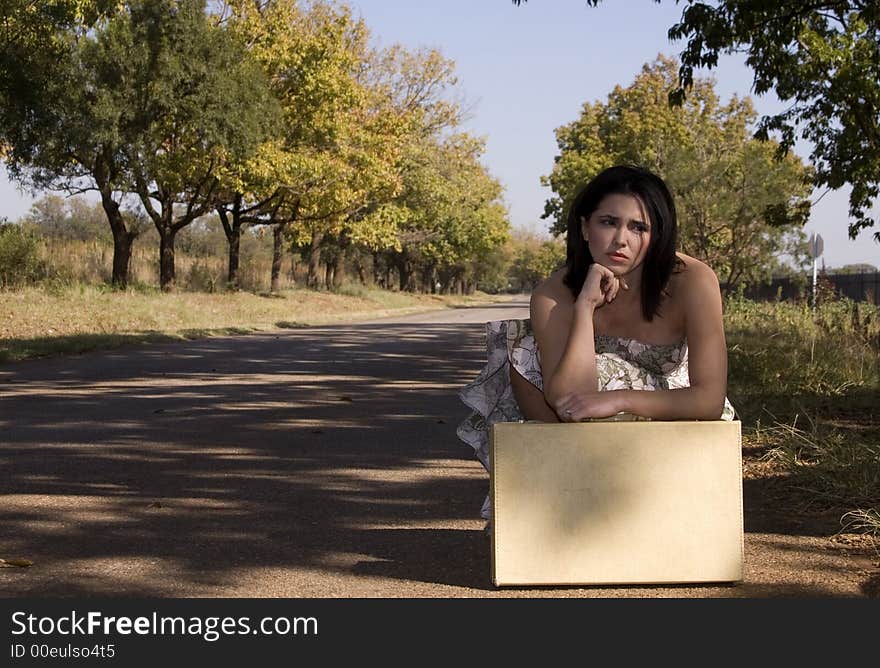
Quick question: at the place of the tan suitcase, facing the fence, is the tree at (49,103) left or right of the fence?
left

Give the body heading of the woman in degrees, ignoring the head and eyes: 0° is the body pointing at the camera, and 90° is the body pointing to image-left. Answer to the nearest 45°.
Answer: approximately 0°

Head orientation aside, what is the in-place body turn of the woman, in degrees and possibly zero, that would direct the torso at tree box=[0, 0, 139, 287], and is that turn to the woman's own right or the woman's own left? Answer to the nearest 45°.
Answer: approximately 135° to the woman's own right

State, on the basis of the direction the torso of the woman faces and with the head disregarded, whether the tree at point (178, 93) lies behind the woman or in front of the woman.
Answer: behind

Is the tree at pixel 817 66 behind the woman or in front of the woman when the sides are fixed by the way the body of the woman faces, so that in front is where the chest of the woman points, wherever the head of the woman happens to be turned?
behind

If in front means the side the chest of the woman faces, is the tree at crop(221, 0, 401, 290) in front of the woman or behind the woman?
behind

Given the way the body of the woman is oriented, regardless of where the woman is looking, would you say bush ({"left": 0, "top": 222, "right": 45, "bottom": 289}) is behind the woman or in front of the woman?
behind
